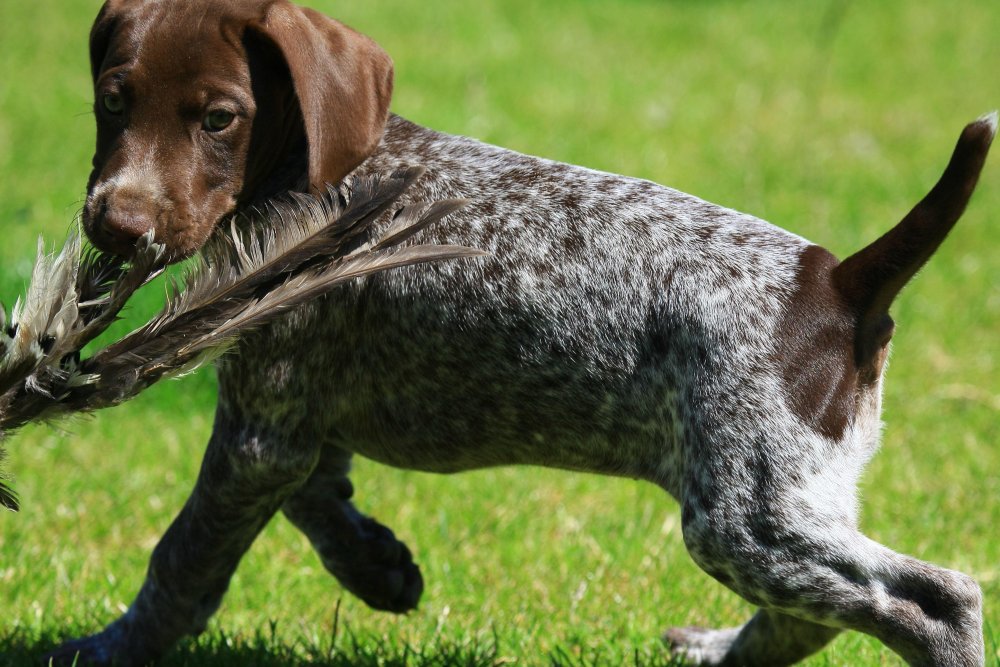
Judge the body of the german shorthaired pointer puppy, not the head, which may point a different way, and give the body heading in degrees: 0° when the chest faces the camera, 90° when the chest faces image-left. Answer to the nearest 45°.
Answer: approximately 90°
